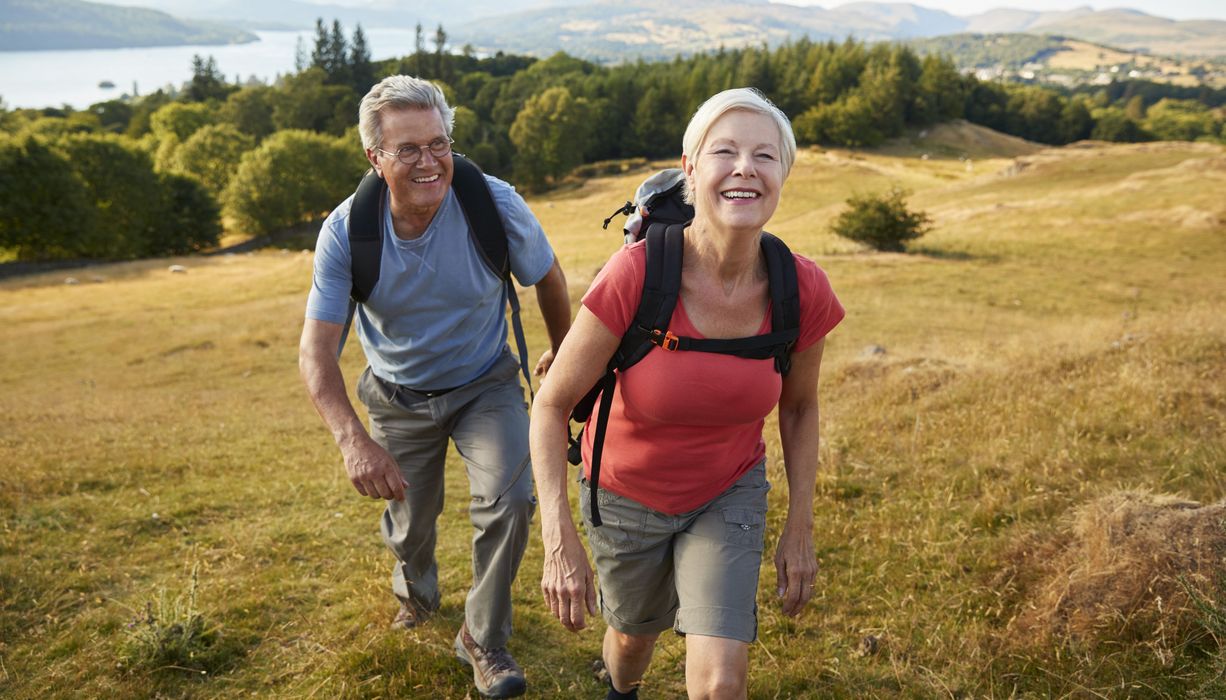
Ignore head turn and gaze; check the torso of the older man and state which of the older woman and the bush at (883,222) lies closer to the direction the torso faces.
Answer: the older woman

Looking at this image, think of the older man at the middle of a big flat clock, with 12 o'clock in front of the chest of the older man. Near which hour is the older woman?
The older woman is roughly at 11 o'clock from the older man.

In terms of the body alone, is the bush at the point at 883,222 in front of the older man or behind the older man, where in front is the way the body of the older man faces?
behind

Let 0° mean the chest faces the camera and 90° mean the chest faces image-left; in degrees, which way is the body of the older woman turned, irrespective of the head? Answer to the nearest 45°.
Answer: approximately 0°

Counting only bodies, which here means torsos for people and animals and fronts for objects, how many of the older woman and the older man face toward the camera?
2

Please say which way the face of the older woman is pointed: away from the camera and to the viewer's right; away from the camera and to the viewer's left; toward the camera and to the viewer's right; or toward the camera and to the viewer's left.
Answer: toward the camera and to the viewer's right

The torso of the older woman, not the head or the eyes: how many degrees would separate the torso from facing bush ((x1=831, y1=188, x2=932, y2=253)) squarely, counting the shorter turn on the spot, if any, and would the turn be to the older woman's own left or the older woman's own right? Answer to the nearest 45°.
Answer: approximately 180°

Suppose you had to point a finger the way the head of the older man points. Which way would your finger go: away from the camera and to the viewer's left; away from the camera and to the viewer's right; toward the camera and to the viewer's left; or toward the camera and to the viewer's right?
toward the camera and to the viewer's right

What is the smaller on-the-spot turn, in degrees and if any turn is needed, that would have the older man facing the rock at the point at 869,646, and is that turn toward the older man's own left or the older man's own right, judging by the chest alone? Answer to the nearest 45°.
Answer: approximately 90° to the older man's own left
